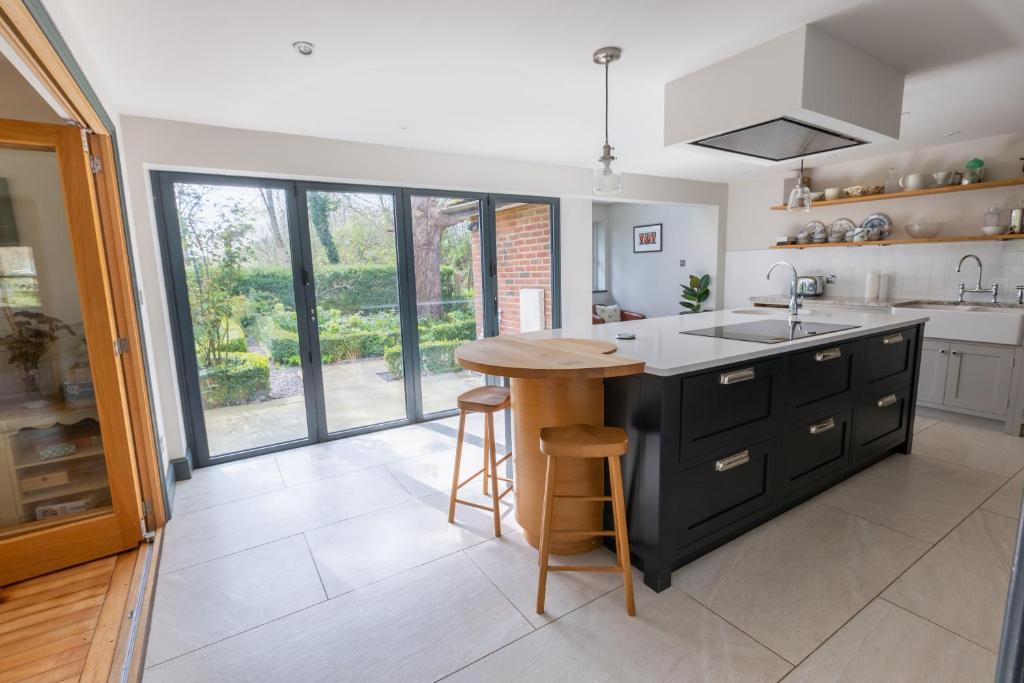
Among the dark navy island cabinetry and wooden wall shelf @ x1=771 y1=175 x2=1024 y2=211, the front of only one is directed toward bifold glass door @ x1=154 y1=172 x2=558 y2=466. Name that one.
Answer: the wooden wall shelf

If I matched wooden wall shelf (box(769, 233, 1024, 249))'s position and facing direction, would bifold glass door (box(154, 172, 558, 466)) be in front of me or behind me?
in front

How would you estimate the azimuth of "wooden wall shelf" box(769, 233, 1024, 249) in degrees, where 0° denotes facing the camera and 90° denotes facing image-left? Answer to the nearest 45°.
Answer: approximately 45°

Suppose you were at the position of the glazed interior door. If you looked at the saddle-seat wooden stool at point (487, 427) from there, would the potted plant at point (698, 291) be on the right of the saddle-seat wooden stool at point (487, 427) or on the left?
left

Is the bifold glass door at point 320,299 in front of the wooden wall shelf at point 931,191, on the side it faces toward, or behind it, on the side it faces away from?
in front

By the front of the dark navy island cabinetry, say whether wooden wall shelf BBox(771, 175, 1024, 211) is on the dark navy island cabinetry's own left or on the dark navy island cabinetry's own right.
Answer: on the dark navy island cabinetry's own left

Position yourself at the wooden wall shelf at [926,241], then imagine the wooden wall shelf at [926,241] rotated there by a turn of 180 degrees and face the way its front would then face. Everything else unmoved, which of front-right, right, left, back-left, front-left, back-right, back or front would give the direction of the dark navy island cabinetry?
back-right

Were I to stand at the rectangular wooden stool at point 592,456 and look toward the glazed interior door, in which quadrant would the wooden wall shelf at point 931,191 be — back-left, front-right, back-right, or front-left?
back-right

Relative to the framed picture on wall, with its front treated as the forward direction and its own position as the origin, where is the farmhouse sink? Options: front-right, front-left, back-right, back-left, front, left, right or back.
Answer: left

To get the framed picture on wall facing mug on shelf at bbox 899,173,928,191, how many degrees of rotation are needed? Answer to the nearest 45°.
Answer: approximately 90° to its left
